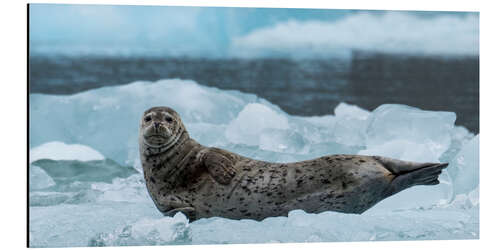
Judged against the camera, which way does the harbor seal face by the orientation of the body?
to the viewer's left
